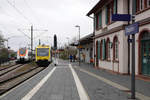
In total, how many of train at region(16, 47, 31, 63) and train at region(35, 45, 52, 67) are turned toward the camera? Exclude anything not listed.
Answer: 2

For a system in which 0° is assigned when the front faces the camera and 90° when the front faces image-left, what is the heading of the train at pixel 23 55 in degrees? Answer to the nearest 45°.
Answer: approximately 0°

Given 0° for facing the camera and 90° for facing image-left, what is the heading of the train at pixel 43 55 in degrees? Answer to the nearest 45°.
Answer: approximately 0°

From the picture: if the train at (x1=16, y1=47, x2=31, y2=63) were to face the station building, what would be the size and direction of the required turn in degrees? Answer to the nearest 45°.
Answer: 0° — it already faces it

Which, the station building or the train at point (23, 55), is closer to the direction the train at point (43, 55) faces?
the station building
